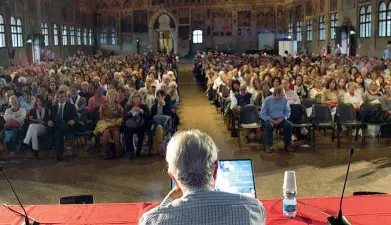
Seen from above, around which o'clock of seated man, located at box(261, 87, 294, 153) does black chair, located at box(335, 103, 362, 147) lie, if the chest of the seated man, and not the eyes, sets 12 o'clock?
The black chair is roughly at 8 o'clock from the seated man.

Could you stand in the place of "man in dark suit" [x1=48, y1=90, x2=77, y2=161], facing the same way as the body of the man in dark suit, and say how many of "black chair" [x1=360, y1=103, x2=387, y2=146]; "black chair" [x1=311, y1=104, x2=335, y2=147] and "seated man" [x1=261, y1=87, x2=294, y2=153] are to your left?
3

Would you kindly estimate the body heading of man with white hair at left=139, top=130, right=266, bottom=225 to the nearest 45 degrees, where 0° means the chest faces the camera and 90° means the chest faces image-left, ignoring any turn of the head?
approximately 180°

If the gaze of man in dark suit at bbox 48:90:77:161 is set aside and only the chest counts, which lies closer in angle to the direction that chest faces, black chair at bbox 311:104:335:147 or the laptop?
the laptop

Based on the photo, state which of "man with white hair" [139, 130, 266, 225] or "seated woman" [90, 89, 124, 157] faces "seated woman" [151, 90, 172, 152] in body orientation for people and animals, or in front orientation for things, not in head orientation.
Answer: the man with white hair

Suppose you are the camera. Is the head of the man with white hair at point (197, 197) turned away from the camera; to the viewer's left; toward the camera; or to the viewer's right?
away from the camera

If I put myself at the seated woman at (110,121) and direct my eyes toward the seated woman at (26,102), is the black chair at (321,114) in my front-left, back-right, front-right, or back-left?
back-right
